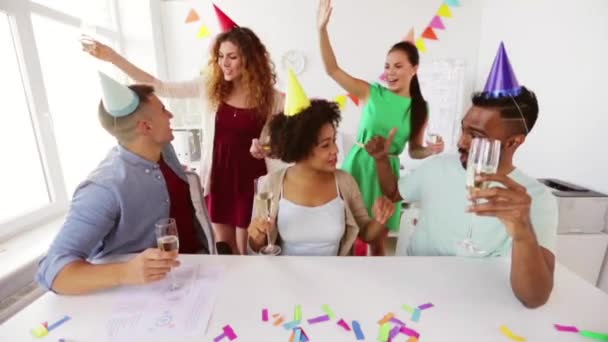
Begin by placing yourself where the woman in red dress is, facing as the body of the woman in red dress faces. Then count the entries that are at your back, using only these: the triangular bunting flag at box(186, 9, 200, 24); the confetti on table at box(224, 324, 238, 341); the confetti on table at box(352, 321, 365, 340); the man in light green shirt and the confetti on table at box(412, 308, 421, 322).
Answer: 1

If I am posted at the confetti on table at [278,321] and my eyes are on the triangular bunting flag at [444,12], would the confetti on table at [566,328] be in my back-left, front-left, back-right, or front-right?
front-right

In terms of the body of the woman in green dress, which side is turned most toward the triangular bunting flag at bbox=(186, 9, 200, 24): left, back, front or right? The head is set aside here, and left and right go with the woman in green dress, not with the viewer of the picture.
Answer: right

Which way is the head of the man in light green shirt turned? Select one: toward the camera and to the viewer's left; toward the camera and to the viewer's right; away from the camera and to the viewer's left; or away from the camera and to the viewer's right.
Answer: toward the camera and to the viewer's left

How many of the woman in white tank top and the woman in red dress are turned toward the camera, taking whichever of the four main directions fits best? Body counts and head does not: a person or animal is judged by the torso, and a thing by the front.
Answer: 2

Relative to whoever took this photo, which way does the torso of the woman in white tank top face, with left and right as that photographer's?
facing the viewer

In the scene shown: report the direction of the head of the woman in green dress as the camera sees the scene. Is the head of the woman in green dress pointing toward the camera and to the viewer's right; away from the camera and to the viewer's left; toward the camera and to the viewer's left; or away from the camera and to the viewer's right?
toward the camera and to the viewer's left

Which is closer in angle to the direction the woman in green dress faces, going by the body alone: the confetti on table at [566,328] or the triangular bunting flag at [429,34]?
the confetti on table

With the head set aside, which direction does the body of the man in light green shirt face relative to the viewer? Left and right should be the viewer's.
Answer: facing the viewer and to the left of the viewer

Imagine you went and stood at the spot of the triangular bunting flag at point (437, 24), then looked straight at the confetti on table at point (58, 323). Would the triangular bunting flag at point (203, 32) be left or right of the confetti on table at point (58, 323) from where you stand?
right

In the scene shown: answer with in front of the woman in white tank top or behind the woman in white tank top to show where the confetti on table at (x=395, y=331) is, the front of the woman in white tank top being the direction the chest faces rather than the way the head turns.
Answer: in front

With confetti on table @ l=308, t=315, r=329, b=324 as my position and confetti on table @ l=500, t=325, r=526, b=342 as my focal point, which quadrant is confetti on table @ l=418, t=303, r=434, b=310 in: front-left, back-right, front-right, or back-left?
front-left

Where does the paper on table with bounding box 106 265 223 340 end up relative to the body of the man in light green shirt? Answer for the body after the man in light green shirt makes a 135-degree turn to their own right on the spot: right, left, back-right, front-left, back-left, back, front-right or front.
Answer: back-left

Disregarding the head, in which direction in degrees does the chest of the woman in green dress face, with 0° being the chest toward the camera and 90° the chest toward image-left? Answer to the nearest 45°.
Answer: approximately 45°

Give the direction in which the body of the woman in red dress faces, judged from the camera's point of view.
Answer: toward the camera
